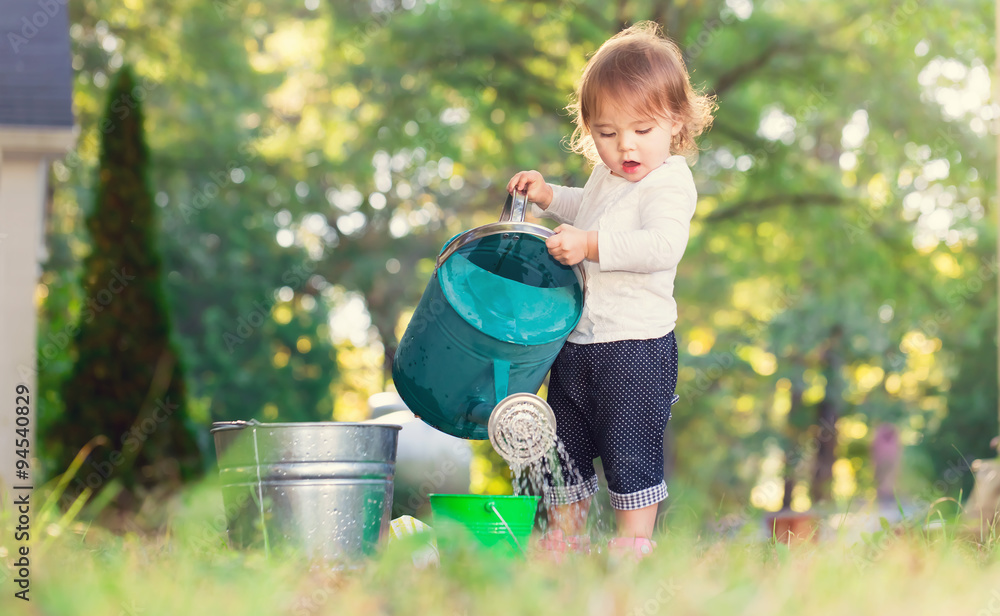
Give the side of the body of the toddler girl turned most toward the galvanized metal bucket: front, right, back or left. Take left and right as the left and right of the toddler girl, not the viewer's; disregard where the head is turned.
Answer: front

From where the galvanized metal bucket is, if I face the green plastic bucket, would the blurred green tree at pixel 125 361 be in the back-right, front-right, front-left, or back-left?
back-left

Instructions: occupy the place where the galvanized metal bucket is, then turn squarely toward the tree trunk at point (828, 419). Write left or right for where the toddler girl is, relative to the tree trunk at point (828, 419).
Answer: right

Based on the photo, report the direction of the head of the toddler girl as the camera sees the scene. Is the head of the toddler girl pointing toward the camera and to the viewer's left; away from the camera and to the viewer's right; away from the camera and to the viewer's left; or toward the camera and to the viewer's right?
toward the camera and to the viewer's left

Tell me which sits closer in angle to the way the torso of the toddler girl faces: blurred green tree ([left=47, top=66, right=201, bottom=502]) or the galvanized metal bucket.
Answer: the galvanized metal bucket

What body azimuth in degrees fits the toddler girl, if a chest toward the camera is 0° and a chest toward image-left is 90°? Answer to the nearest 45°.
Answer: approximately 45°

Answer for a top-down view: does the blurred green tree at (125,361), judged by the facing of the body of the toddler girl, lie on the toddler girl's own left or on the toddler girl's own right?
on the toddler girl's own right

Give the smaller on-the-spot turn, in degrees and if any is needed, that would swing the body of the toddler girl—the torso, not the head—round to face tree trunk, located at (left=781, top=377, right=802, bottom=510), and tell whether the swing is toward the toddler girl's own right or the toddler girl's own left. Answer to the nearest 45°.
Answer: approximately 135° to the toddler girl's own right

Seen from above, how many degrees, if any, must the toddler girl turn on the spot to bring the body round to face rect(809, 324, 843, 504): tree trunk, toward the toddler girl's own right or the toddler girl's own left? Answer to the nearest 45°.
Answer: approximately 135° to the toddler girl's own right
